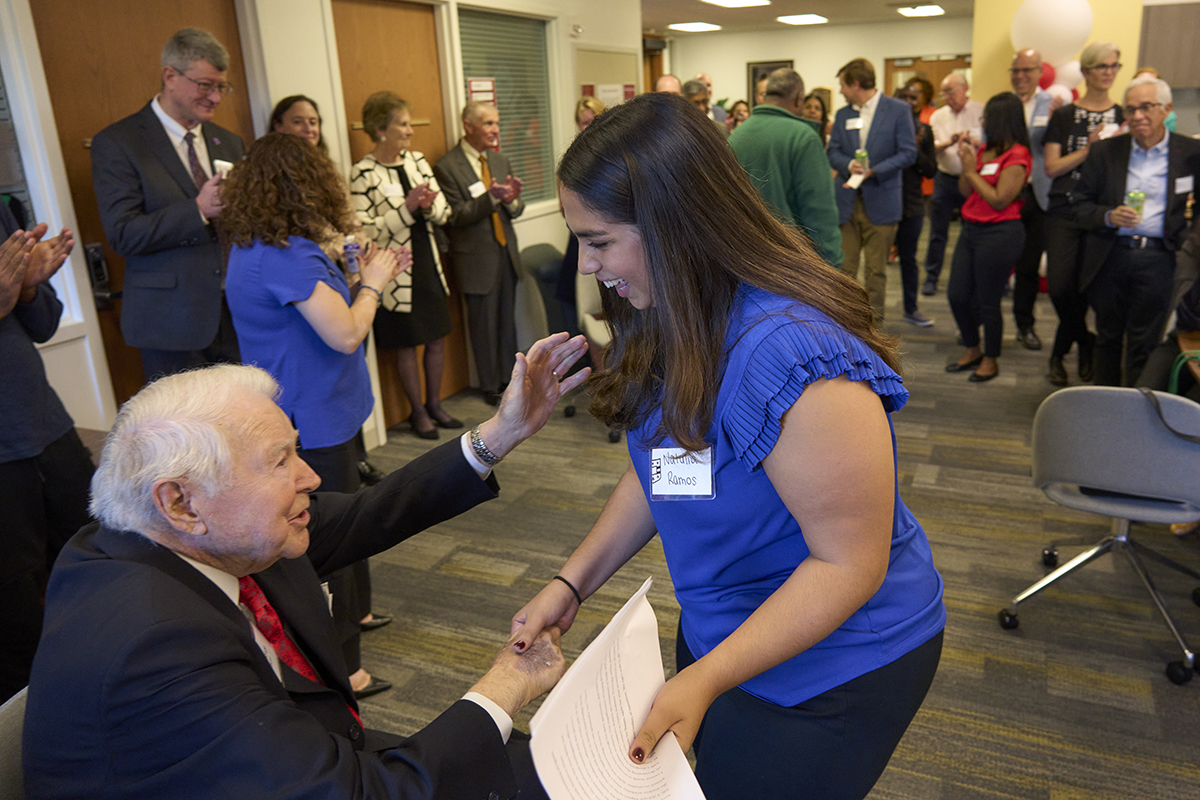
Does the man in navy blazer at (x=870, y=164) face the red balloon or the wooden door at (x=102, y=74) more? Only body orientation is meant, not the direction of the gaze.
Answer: the wooden door

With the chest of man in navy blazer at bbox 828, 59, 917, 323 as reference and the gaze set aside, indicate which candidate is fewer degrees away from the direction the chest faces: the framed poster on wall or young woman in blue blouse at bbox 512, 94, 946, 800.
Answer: the young woman in blue blouse

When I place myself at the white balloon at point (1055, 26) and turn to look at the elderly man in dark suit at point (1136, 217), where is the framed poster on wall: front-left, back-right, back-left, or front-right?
back-right

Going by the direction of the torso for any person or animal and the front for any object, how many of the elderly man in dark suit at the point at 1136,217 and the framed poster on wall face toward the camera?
2

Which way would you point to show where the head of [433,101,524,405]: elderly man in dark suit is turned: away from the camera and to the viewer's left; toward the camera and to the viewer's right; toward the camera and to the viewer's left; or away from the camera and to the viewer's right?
toward the camera and to the viewer's right

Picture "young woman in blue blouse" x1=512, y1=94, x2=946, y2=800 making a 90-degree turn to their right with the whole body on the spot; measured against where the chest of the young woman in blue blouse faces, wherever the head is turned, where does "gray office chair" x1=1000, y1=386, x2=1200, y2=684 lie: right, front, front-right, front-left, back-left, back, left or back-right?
right

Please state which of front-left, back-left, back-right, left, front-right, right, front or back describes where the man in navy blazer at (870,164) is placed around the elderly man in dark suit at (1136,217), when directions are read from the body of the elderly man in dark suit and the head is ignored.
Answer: back-right

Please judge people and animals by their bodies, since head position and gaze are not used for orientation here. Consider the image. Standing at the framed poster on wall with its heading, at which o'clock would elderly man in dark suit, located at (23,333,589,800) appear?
The elderly man in dark suit is roughly at 12 o'clock from the framed poster on wall.

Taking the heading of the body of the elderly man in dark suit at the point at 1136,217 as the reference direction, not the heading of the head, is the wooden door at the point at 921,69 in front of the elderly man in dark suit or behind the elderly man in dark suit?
behind

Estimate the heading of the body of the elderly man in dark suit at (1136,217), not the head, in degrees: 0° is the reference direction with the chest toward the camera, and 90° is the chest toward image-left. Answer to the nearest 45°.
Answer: approximately 0°

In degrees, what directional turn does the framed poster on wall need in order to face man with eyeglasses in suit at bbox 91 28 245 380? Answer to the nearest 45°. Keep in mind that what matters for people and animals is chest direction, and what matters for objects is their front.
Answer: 0° — it already faces them

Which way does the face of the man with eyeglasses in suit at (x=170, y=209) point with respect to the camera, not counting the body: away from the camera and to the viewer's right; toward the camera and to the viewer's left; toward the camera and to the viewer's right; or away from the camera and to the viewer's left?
toward the camera and to the viewer's right

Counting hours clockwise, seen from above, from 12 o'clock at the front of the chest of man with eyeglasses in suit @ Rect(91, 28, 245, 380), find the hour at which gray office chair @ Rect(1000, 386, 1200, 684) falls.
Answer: The gray office chair is roughly at 12 o'clock from the man with eyeglasses in suit.
